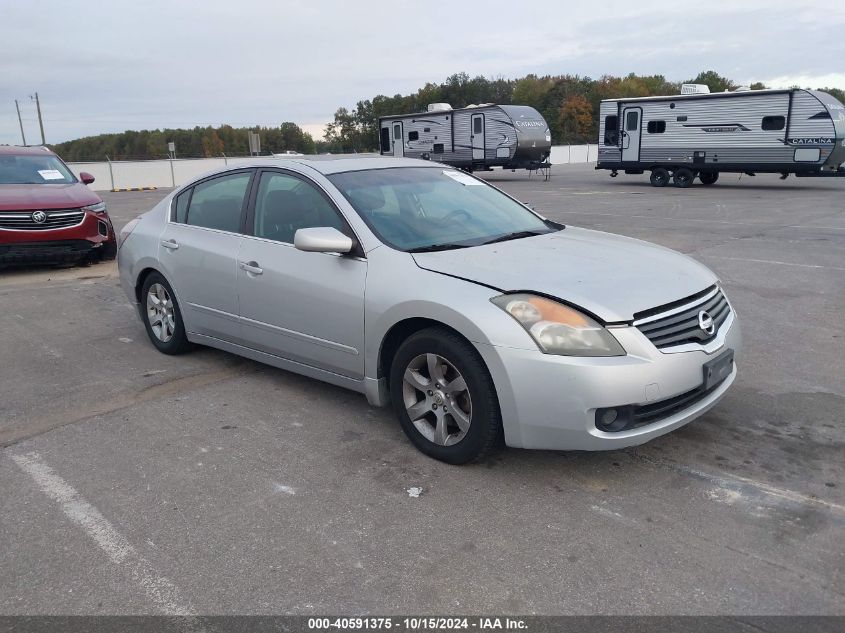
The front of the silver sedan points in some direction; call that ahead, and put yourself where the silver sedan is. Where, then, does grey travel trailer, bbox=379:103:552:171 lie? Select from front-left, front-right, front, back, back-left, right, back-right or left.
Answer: back-left

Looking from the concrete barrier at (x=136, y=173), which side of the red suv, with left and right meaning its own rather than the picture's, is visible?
back

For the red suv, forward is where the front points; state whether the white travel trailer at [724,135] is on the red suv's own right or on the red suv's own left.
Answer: on the red suv's own left

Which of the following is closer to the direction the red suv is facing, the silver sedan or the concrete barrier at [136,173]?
the silver sedan

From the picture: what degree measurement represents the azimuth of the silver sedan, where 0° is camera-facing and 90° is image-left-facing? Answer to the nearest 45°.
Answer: approximately 315°

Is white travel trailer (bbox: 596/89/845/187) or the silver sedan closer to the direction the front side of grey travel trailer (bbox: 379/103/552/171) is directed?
the white travel trailer

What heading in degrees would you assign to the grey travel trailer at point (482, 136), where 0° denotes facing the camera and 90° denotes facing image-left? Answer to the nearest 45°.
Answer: approximately 315°
